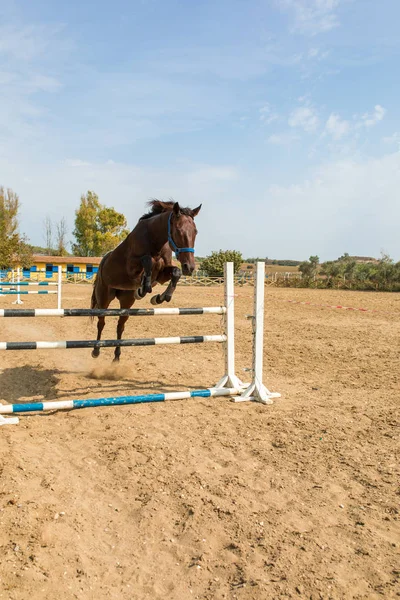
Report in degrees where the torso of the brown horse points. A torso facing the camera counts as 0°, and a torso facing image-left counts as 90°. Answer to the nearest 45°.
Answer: approximately 315°

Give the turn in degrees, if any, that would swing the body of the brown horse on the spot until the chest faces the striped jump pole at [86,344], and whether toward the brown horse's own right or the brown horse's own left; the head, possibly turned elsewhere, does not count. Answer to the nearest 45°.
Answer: approximately 90° to the brown horse's own right

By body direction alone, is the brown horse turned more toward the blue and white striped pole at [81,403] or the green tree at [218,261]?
the blue and white striped pole

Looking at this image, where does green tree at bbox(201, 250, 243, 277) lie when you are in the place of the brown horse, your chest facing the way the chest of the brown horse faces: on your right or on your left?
on your left
